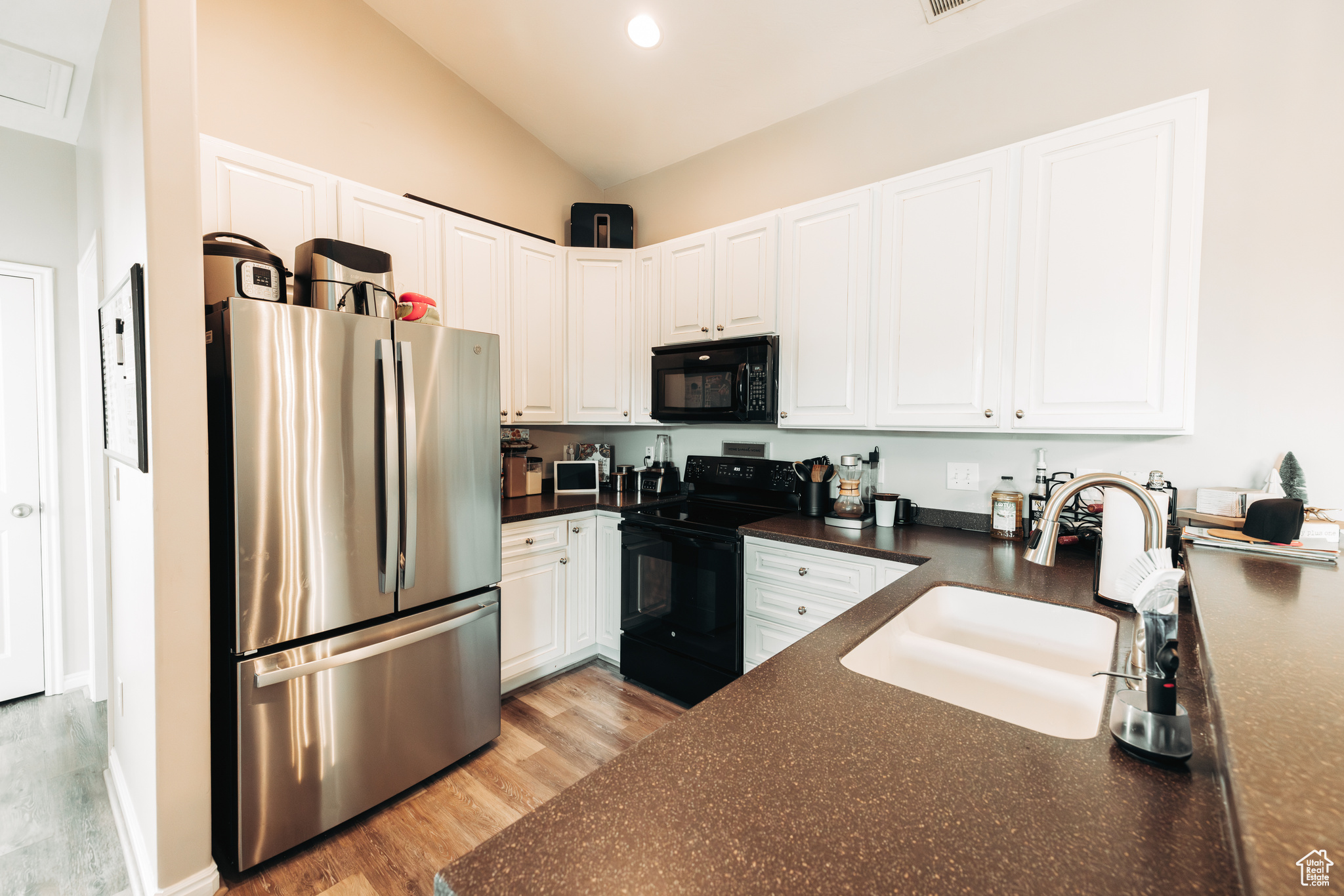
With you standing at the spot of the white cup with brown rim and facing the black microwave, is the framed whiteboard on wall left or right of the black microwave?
left

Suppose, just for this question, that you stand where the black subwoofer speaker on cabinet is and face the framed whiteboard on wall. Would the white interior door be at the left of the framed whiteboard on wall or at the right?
right

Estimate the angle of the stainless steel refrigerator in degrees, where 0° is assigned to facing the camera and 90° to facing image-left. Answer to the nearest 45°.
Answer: approximately 315°

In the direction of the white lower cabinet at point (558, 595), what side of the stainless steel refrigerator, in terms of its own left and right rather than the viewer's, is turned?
left

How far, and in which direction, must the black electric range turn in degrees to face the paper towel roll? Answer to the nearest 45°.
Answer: approximately 90° to its left
